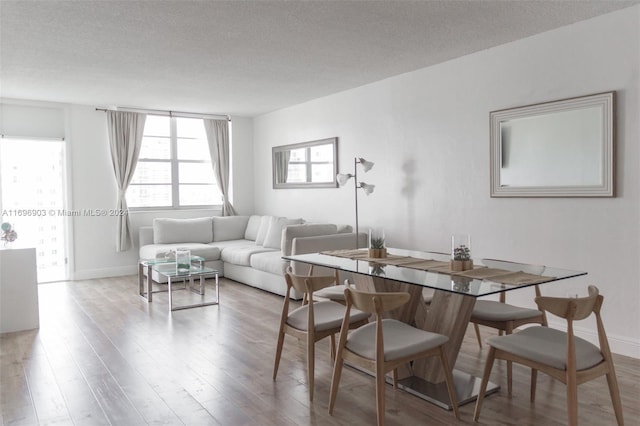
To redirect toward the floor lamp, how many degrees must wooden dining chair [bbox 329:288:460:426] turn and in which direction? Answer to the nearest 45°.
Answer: approximately 45° to its left

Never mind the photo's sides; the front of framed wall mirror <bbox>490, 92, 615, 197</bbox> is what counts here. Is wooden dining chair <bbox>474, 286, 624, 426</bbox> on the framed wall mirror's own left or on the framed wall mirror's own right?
on the framed wall mirror's own left

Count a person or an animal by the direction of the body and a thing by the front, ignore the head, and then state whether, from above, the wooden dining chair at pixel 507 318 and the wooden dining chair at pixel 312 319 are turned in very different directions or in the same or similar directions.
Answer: very different directions

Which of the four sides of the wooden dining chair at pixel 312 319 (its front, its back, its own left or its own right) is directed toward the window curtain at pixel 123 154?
left

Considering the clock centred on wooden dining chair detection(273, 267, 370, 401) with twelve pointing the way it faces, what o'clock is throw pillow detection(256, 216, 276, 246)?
The throw pillow is roughly at 10 o'clock from the wooden dining chair.

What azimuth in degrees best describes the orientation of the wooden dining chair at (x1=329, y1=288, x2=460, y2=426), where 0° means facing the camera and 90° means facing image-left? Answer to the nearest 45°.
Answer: approximately 225°

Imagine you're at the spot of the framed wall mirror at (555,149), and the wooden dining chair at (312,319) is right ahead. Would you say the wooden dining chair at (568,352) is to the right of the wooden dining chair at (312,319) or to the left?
left

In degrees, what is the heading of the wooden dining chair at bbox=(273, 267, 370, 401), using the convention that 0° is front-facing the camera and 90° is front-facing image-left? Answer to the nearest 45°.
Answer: approximately 225°

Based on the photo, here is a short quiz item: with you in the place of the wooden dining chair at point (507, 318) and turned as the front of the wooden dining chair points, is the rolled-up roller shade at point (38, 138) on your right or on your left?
on your right

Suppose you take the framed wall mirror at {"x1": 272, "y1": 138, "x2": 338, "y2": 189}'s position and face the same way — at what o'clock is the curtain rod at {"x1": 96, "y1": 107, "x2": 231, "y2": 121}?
The curtain rod is roughly at 2 o'clock from the framed wall mirror.

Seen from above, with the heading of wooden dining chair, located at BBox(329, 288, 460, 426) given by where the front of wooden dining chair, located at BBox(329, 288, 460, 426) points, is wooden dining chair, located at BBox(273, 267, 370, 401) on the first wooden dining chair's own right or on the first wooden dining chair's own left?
on the first wooden dining chair's own left

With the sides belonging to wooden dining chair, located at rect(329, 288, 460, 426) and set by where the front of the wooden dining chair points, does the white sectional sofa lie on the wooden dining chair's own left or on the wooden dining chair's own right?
on the wooden dining chair's own left
